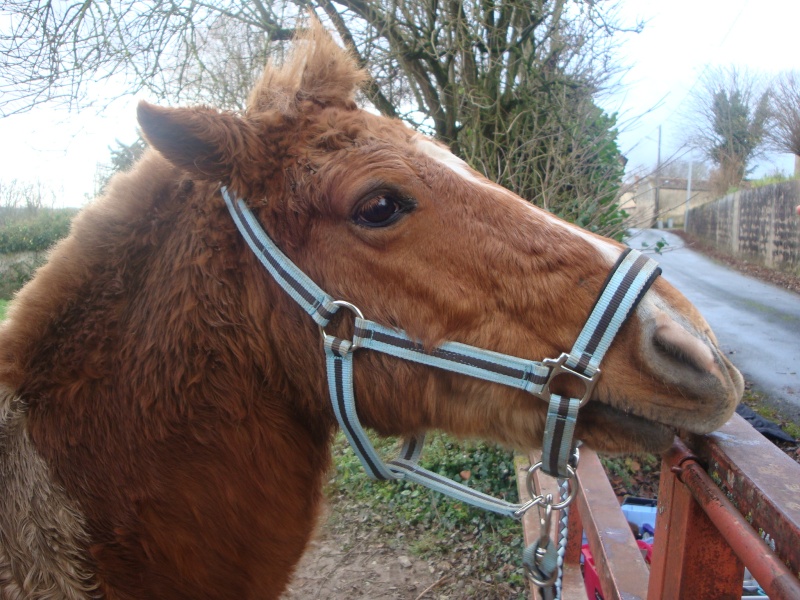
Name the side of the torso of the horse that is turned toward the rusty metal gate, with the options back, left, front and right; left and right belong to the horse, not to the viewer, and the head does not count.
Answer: front

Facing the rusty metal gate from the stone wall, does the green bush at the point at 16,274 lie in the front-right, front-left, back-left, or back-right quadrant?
front-right

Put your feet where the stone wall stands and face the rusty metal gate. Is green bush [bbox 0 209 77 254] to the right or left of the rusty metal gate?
right

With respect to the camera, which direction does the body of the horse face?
to the viewer's right

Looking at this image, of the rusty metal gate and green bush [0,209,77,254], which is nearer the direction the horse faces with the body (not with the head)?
the rusty metal gate

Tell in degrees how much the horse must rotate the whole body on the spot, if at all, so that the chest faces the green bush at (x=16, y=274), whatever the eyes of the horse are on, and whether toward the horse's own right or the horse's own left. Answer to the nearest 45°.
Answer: approximately 135° to the horse's own left

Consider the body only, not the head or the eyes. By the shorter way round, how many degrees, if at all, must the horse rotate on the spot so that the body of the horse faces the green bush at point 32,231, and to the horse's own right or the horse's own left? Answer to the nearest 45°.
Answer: approximately 135° to the horse's own left

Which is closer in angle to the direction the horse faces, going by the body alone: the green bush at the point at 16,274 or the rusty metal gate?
the rusty metal gate

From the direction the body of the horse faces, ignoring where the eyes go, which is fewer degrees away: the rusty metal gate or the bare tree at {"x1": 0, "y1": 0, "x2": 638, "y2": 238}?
the rusty metal gate

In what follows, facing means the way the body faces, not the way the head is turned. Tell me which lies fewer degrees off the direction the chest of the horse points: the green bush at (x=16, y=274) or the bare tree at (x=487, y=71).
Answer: the bare tree

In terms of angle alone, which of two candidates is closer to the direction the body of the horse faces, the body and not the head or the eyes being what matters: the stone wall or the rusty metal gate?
the rusty metal gate

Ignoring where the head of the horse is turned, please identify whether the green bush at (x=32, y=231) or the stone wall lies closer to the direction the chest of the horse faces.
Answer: the stone wall
